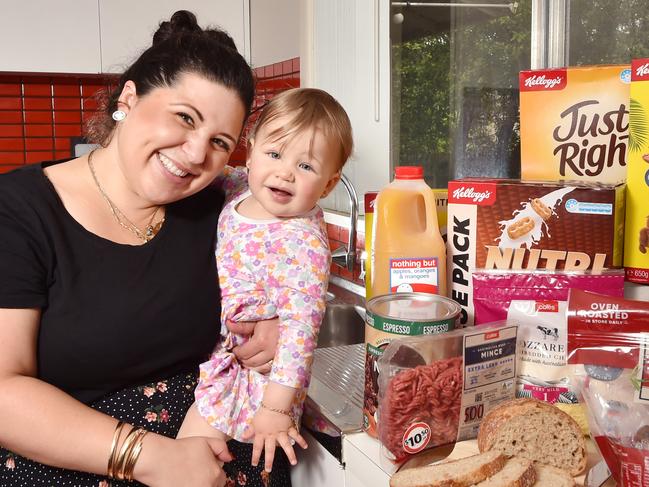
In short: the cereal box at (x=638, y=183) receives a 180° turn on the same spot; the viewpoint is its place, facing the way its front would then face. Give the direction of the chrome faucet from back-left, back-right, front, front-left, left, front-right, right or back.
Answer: front-left

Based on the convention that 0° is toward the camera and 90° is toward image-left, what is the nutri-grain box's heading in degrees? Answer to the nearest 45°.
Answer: approximately 0°

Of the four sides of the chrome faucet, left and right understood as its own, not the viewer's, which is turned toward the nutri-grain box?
left

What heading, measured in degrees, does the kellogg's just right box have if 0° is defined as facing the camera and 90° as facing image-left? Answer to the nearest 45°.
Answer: approximately 0°

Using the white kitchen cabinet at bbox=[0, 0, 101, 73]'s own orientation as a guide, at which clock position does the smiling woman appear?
The smiling woman is roughly at 12 o'clock from the white kitchen cabinet.
